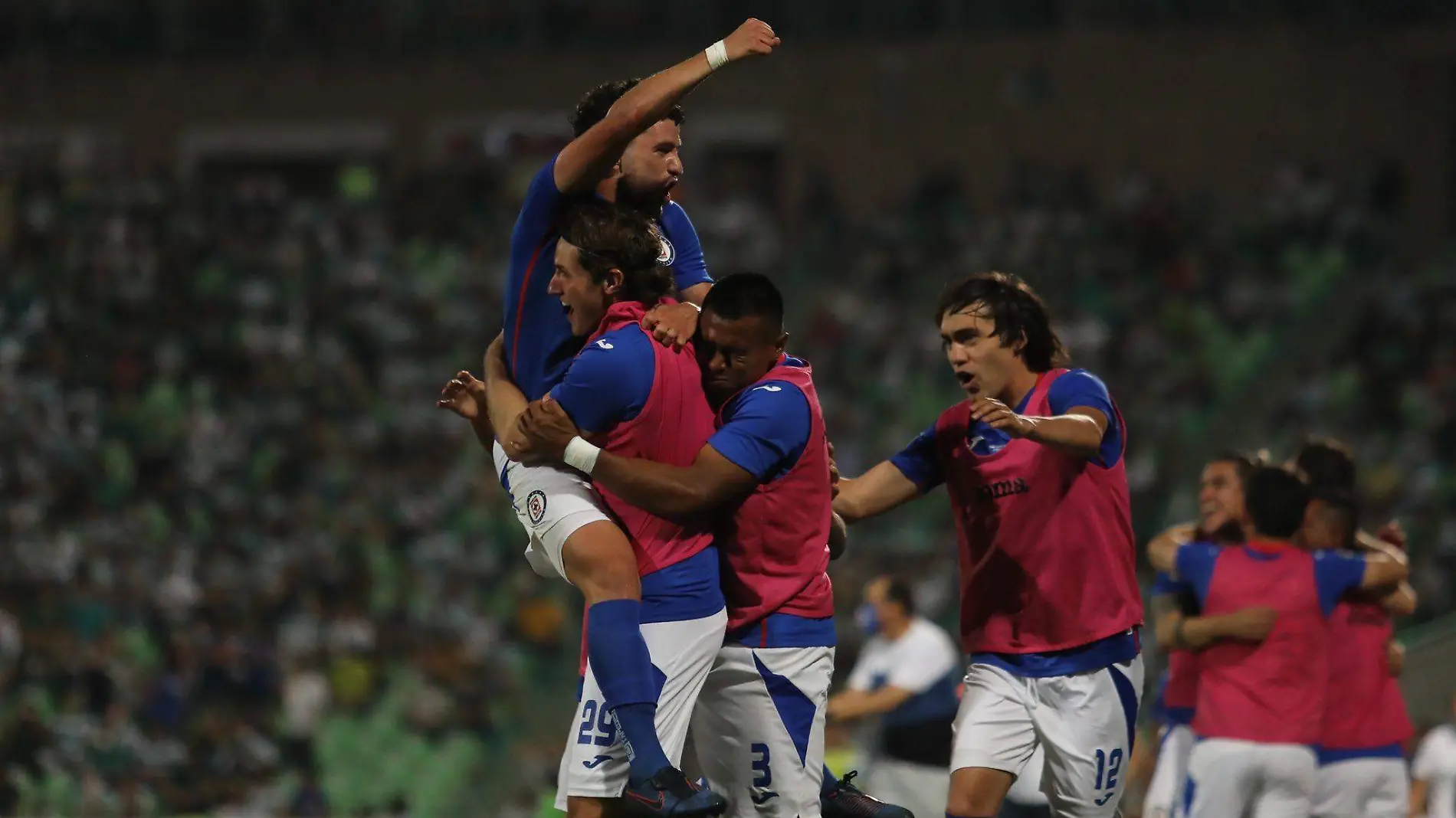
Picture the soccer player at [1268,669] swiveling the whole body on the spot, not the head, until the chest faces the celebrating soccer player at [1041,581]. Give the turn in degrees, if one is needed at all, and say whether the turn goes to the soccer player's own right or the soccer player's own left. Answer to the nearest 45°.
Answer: approximately 135° to the soccer player's own left

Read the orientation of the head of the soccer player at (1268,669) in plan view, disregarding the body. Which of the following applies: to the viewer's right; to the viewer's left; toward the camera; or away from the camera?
away from the camera

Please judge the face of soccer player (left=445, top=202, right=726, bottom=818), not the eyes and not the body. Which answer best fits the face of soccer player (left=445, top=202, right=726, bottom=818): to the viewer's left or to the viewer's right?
to the viewer's left

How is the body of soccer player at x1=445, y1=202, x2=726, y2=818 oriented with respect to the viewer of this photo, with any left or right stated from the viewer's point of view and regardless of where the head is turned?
facing to the left of the viewer

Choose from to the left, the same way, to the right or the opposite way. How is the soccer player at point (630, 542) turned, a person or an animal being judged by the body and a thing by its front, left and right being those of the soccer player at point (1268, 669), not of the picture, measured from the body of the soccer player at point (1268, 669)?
to the left

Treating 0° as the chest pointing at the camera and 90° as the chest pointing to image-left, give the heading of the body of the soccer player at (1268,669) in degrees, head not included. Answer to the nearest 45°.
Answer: approximately 180°

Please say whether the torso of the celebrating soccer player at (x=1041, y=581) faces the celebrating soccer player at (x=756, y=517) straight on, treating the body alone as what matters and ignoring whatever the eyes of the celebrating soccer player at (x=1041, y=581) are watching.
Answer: no

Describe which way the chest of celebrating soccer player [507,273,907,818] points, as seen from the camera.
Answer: to the viewer's left

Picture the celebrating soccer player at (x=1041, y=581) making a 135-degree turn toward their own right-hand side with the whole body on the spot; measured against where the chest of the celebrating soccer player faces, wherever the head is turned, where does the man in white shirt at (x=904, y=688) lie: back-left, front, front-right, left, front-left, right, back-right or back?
front

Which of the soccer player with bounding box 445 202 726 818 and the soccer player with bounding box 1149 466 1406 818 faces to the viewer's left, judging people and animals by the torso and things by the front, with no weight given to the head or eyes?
the soccer player with bounding box 445 202 726 818
